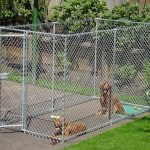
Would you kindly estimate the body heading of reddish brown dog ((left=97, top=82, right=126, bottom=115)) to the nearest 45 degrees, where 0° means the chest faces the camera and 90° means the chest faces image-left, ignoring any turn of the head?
approximately 45°
